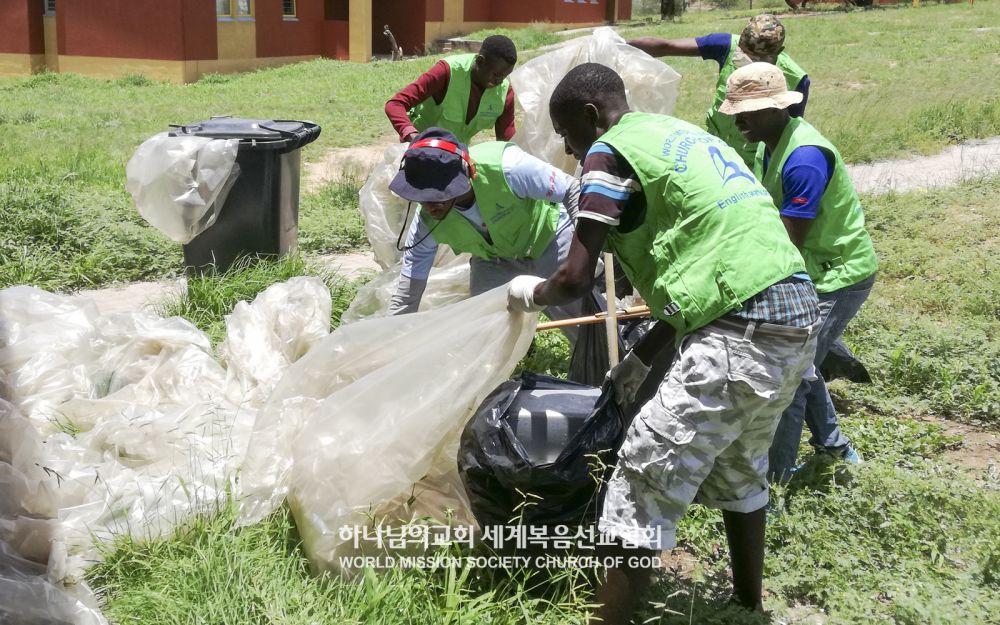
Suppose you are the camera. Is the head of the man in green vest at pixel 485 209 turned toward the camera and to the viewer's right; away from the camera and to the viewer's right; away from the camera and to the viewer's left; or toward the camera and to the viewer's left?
toward the camera and to the viewer's left

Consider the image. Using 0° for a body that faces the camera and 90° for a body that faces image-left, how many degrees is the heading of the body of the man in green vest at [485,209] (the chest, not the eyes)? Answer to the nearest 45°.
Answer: approximately 45°

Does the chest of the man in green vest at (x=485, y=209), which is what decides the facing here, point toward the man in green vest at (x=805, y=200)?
no

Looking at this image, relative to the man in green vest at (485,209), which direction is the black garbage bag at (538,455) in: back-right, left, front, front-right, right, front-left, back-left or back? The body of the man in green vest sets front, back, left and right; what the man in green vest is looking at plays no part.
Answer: front-left

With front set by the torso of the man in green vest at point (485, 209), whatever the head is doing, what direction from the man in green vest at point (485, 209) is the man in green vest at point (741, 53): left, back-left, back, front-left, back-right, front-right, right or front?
back

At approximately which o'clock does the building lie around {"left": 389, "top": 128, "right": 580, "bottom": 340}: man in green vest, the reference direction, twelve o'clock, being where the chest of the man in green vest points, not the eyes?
The building is roughly at 4 o'clock from the man in green vest.

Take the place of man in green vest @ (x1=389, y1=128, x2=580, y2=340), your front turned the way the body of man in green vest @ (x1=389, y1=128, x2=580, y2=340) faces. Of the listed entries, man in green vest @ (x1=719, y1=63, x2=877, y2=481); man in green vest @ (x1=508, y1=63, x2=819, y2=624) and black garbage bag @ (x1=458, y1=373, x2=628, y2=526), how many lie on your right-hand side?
0

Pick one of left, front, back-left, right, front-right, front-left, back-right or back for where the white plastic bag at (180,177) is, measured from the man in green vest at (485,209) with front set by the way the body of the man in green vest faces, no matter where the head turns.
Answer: right

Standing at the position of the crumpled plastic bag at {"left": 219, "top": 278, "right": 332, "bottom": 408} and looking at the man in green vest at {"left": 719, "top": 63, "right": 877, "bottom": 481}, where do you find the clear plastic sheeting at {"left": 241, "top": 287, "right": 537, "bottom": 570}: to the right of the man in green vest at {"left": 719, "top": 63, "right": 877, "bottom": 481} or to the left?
right

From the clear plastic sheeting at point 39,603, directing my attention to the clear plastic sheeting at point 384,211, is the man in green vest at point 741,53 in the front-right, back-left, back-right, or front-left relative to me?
front-right

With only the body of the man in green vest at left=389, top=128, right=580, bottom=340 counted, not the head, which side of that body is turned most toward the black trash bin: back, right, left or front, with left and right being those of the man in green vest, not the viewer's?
right

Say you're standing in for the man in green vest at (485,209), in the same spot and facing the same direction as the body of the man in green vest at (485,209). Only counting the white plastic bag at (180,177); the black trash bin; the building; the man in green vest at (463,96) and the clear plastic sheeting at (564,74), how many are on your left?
0

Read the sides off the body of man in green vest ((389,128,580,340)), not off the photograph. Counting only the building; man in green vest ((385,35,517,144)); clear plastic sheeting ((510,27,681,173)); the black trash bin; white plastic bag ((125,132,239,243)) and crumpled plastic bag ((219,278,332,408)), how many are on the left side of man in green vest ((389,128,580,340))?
0

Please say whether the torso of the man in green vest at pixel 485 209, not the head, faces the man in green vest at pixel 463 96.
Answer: no

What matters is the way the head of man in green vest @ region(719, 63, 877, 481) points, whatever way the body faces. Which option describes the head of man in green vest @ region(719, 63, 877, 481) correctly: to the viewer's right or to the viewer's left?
to the viewer's left

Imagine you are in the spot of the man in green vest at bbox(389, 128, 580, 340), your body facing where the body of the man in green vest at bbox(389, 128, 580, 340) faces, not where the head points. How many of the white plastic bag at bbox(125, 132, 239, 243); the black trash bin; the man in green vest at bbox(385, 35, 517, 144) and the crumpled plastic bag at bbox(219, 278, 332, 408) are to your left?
0

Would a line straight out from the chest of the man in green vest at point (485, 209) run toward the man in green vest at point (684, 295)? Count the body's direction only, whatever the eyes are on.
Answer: no
